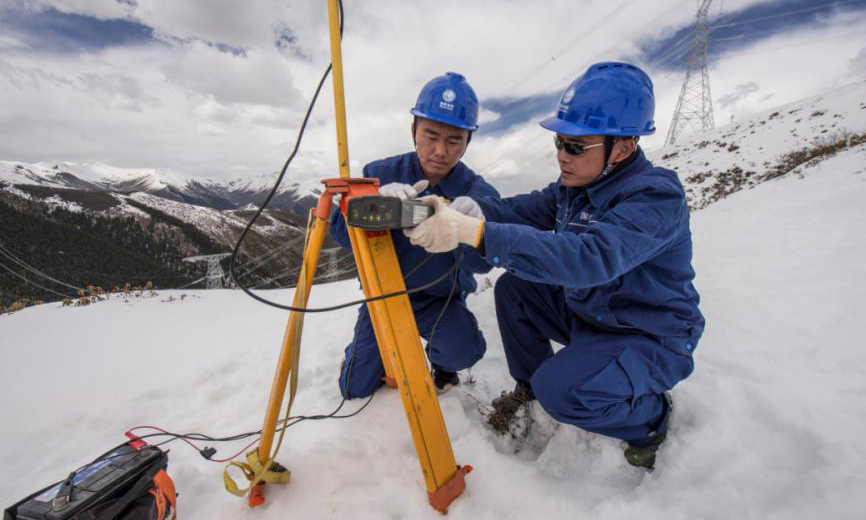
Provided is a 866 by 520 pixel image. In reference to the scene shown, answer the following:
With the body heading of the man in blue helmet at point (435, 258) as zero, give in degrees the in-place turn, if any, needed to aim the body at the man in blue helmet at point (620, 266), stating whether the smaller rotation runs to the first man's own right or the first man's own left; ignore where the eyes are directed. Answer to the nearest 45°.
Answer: approximately 45° to the first man's own left

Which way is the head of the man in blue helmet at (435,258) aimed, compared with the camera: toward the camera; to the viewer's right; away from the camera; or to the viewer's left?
toward the camera

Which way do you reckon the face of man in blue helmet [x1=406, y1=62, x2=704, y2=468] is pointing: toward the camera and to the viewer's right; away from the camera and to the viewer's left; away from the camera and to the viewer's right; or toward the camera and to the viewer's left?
toward the camera and to the viewer's left

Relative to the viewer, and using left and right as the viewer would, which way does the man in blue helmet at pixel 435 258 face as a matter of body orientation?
facing the viewer

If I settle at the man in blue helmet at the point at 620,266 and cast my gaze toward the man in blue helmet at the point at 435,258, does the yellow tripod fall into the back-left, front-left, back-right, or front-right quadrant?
front-left

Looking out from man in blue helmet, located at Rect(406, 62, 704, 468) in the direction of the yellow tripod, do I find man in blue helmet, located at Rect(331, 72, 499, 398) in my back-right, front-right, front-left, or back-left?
front-right

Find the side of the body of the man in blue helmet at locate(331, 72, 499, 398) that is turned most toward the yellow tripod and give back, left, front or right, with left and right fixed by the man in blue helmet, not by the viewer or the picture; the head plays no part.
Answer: front
